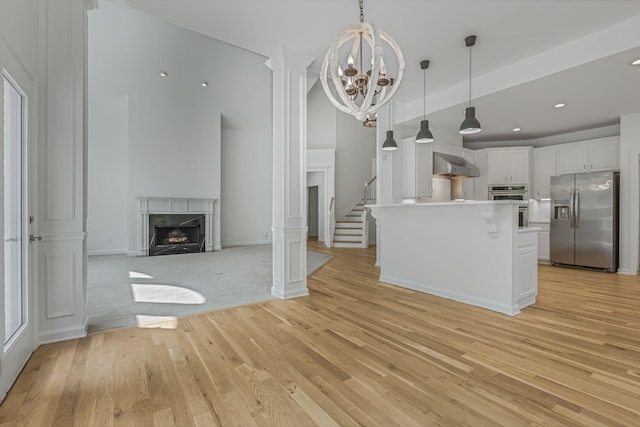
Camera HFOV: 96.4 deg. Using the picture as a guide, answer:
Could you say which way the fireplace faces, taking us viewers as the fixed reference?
facing the viewer

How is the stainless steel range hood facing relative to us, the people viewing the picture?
facing the viewer and to the right of the viewer

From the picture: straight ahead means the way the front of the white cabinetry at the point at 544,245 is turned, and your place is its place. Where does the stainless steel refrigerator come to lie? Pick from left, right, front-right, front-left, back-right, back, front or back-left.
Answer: left

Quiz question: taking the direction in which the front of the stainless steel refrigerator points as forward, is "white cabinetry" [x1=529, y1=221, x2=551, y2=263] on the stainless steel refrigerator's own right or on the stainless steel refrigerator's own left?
on the stainless steel refrigerator's own right

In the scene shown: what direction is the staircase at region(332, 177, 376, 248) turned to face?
toward the camera

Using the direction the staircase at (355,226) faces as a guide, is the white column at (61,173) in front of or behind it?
in front

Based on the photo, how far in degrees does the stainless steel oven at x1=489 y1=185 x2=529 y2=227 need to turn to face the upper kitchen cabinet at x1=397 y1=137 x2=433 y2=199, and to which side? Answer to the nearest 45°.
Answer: approximately 45° to its right

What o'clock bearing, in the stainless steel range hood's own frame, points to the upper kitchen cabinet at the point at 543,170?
The upper kitchen cabinet is roughly at 9 o'clock from the stainless steel range hood.

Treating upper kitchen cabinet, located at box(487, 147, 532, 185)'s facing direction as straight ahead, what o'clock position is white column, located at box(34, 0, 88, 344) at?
The white column is roughly at 1 o'clock from the upper kitchen cabinet.

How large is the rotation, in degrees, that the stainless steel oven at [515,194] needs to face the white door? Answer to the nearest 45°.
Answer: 0° — it already faces it

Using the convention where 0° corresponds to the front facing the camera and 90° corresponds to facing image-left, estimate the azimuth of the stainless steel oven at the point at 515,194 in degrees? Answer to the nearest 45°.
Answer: approximately 0°

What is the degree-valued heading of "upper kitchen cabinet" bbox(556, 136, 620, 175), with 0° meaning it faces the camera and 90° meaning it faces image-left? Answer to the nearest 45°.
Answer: approximately 45°

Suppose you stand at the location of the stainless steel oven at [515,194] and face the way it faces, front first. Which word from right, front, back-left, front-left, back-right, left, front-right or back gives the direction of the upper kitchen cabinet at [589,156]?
left

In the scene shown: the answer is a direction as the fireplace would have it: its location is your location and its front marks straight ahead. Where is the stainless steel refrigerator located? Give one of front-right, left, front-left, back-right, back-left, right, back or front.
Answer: front-left

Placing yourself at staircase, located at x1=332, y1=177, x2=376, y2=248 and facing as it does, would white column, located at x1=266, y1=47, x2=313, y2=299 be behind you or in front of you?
in front

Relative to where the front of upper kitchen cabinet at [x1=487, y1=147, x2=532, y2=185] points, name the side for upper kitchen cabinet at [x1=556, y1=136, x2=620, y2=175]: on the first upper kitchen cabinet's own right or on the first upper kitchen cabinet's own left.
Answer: on the first upper kitchen cabinet's own left

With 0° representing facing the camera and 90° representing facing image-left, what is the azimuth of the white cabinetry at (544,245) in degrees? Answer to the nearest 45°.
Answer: approximately 45°

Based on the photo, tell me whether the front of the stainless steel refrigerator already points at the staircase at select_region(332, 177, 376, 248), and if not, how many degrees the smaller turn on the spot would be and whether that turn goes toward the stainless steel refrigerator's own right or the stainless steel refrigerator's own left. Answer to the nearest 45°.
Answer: approximately 45° to the stainless steel refrigerator's own right
